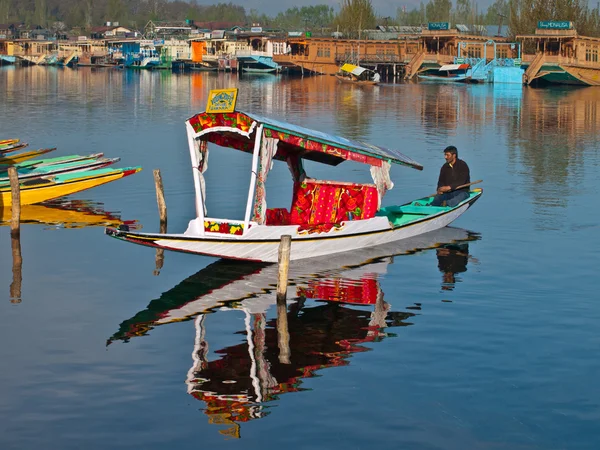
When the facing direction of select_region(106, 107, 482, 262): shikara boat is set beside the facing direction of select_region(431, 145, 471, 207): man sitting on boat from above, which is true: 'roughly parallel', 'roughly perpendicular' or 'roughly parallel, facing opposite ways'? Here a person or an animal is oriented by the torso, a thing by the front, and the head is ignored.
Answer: roughly parallel

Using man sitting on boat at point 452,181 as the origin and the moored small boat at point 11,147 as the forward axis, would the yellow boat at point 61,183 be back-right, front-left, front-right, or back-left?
front-left

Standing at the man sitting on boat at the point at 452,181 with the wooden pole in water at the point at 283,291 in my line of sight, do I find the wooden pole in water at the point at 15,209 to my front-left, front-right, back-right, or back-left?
front-right

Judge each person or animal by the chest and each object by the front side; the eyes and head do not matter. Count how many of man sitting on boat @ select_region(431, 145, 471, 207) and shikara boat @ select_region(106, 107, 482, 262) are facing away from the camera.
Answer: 0

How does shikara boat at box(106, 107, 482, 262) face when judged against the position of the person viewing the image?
facing the viewer and to the left of the viewer

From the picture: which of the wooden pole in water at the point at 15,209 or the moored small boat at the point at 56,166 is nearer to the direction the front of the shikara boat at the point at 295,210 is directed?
the wooden pole in water
